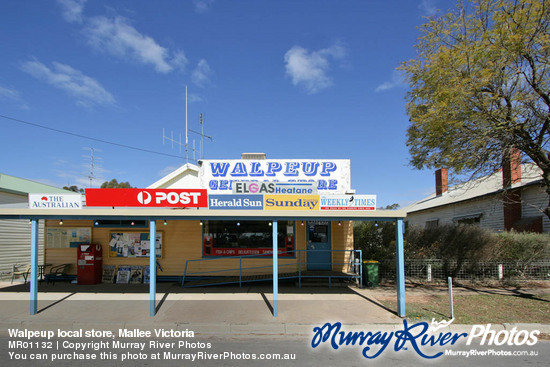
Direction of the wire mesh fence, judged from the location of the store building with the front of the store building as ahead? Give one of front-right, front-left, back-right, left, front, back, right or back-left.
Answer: left

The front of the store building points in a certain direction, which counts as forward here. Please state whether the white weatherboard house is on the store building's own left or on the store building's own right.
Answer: on the store building's own left

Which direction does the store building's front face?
toward the camera

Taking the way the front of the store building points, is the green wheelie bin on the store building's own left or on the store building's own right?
on the store building's own left

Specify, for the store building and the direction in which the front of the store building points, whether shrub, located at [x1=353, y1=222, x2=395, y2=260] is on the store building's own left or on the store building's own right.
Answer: on the store building's own left
